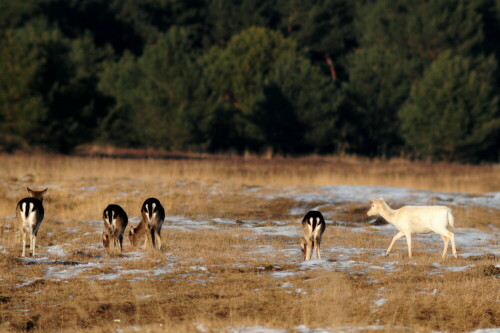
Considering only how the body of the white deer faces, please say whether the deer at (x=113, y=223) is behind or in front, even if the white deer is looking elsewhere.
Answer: in front

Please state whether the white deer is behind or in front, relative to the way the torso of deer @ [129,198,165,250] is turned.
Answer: behind

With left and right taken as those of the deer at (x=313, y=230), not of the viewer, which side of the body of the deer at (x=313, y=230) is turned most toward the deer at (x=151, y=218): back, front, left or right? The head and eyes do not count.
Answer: left

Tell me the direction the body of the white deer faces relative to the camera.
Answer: to the viewer's left

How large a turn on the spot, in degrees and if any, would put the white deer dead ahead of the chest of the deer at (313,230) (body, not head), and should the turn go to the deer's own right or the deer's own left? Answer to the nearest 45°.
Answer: approximately 90° to the deer's own right

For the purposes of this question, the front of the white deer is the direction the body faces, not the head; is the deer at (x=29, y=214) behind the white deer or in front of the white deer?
in front

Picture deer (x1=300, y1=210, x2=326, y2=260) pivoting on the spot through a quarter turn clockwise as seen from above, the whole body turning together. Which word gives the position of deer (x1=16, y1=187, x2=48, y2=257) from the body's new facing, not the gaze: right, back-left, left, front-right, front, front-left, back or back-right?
back

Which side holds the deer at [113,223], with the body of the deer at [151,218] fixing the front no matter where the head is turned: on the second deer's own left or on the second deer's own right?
on the second deer's own left

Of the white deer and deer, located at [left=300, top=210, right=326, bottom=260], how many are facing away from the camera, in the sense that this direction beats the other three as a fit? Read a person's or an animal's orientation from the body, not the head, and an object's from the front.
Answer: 1

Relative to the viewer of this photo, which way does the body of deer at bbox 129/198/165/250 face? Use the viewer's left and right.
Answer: facing away from the viewer and to the left of the viewer

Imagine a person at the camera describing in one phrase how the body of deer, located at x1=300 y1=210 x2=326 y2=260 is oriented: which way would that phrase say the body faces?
away from the camera
